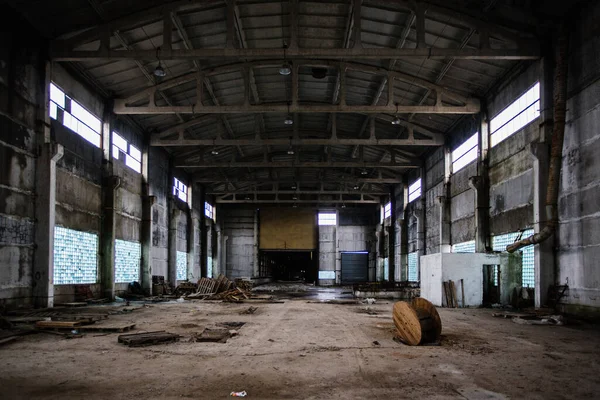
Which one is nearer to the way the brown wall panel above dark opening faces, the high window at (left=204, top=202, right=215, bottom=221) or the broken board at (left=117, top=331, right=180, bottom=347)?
the broken board

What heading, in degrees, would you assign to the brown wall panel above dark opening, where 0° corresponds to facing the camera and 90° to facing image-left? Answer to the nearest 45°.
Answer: approximately 0°

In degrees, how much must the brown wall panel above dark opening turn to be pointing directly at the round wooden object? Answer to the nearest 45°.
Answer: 0° — it already faces it

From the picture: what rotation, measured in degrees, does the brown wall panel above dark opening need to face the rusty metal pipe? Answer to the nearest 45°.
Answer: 0° — it already faces it

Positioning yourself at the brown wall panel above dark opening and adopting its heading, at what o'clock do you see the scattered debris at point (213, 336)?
The scattered debris is roughly at 12 o'clock from the brown wall panel above dark opening.

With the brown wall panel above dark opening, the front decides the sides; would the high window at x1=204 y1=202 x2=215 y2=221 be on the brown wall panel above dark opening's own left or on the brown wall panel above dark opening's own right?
on the brown wall panel above dark opening's own right

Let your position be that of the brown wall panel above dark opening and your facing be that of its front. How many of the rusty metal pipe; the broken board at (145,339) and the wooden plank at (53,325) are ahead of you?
3

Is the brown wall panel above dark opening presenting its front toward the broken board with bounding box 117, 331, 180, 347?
yes

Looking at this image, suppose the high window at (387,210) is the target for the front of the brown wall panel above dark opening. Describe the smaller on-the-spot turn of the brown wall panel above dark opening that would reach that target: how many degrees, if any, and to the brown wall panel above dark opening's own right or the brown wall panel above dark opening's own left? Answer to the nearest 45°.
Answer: approximately 45° to the brown wall panel above dark opening's own left
